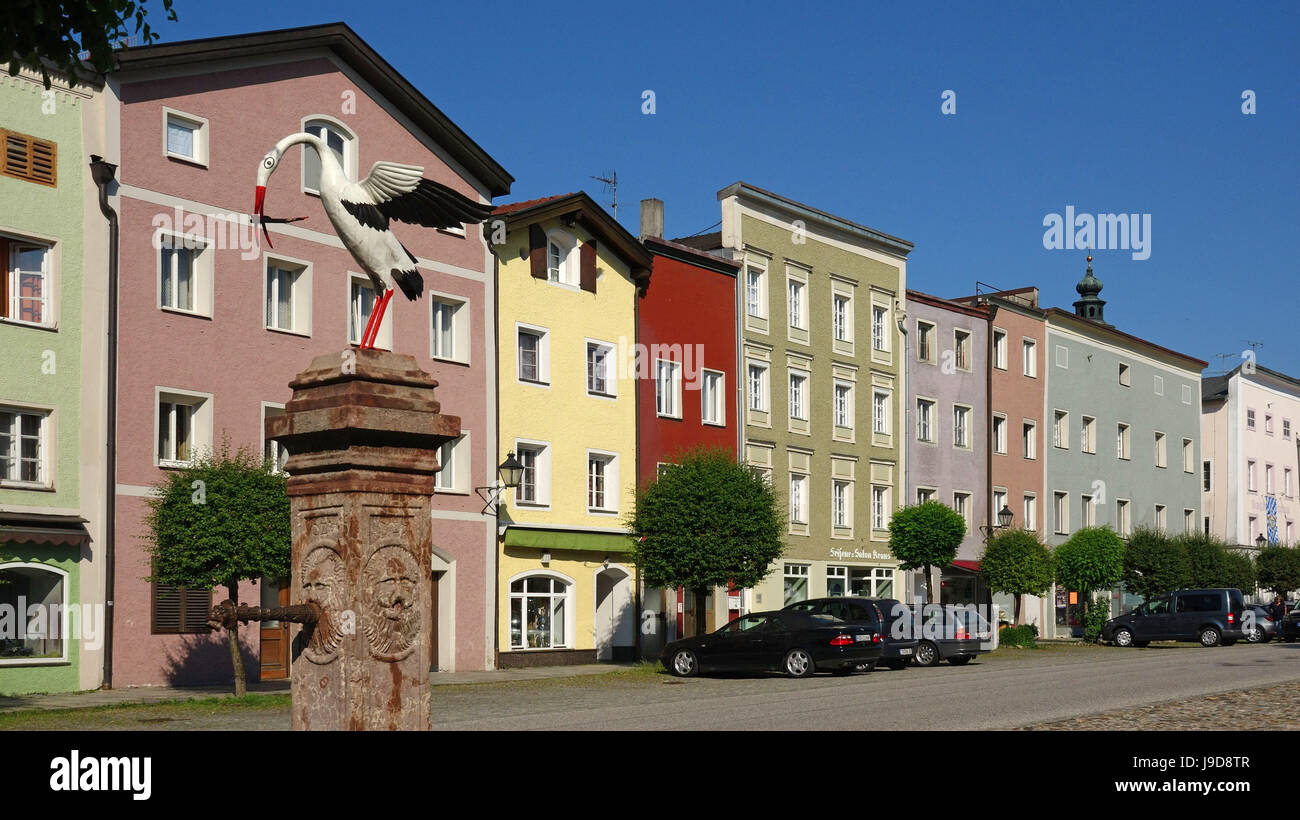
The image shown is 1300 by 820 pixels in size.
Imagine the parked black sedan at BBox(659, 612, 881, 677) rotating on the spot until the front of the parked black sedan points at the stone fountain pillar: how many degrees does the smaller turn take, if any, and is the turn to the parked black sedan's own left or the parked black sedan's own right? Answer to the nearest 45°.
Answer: approximately 135° to the parked black sedan's own left

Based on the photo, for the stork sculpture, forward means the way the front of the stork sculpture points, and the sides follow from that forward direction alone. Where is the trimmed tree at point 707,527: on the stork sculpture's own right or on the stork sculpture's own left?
on the stork sculpture's own right

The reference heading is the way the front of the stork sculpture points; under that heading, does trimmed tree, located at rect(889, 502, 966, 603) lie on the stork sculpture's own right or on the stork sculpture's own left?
on the stork sculpture's own right

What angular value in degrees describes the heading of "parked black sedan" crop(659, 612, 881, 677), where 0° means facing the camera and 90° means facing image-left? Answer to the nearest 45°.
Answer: approximately 135°

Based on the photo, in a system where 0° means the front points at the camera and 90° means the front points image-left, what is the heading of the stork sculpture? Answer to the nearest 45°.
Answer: approximately 90°
